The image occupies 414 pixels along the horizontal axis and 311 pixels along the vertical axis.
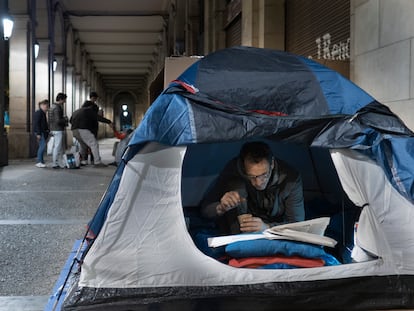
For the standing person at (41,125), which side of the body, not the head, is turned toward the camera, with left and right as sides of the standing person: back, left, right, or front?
right

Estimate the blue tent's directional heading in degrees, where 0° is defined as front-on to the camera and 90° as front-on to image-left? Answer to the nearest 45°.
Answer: approximately 0°

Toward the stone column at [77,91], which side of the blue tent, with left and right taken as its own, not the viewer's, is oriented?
back

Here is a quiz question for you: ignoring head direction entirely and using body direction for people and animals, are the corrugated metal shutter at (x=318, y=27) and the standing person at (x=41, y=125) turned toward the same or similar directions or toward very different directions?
very different directions

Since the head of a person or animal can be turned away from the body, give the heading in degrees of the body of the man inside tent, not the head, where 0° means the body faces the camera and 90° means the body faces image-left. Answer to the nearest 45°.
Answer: approximately 0°
